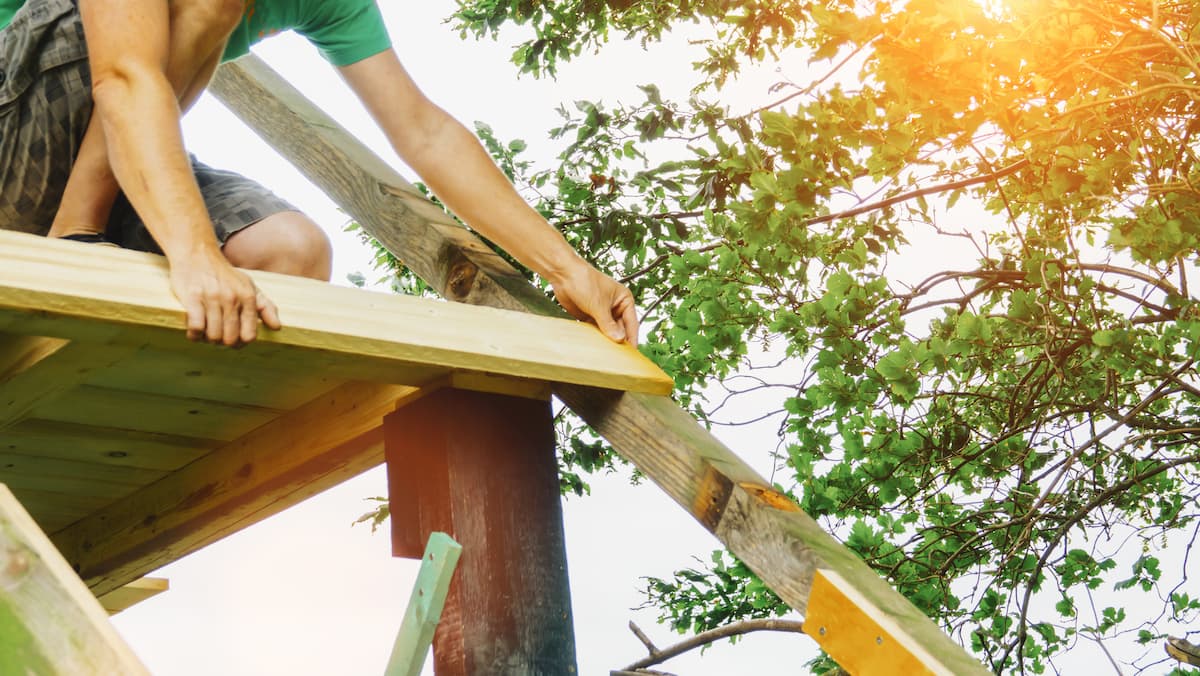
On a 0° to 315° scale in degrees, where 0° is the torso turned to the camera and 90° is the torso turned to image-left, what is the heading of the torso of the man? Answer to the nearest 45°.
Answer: approximately 315°

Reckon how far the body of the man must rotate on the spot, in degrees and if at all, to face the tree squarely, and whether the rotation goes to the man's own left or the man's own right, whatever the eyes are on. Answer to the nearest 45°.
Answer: approximately 90° to the man's own left
